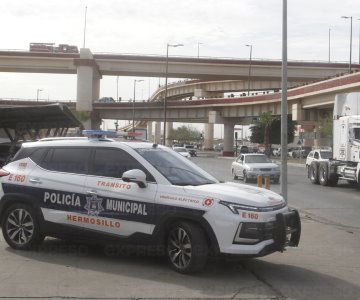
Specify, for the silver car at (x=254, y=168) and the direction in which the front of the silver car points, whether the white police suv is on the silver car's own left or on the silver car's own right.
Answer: on the silver car's own right

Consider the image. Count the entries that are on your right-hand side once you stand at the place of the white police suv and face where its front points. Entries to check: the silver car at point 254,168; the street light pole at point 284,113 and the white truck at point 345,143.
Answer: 0

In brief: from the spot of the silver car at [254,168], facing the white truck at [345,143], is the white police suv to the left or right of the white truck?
right

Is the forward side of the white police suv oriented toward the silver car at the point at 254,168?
no

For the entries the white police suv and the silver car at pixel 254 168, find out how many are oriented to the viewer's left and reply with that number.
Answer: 0

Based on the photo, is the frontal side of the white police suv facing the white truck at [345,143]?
no

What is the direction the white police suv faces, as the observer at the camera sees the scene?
facing the viewer and to the right of the viewer

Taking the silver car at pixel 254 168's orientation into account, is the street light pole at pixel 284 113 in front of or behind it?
in front

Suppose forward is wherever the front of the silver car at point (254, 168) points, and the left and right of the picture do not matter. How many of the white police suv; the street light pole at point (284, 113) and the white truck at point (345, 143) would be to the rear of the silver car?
0

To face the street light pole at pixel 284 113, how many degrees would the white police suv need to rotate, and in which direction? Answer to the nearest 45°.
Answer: approximately 90° to its left
